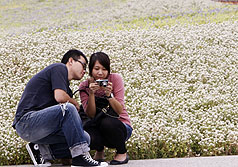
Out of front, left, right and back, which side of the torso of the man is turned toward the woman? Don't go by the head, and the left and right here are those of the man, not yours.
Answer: front

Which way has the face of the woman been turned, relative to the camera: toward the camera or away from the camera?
toward the camera

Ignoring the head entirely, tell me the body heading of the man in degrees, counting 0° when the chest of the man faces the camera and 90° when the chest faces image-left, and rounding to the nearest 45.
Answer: approximately 270°
